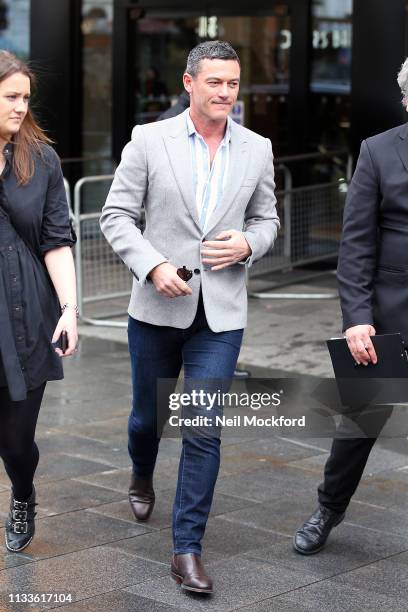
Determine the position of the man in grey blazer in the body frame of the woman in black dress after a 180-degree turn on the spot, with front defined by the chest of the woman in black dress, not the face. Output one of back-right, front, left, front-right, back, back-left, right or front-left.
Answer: right

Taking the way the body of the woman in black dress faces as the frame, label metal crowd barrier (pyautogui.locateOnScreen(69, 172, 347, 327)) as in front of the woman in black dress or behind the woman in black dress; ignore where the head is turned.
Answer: behind

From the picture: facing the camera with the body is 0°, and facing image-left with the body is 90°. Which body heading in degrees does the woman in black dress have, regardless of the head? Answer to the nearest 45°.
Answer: approximately 0°

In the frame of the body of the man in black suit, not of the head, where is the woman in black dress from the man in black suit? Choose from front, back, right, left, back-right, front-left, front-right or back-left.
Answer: right

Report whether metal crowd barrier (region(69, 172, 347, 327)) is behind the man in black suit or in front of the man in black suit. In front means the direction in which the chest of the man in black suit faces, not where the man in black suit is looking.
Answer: behind

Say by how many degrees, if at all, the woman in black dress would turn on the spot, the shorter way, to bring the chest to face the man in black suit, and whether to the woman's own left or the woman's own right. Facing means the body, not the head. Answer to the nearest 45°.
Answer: approximately 90° to the woman's own left

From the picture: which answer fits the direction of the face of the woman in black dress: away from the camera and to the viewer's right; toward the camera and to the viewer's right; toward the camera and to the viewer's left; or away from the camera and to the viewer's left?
toward the camera and to the viewer's right
